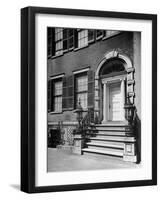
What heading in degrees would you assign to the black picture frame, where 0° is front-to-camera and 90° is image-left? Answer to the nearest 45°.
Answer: approximately 315°
